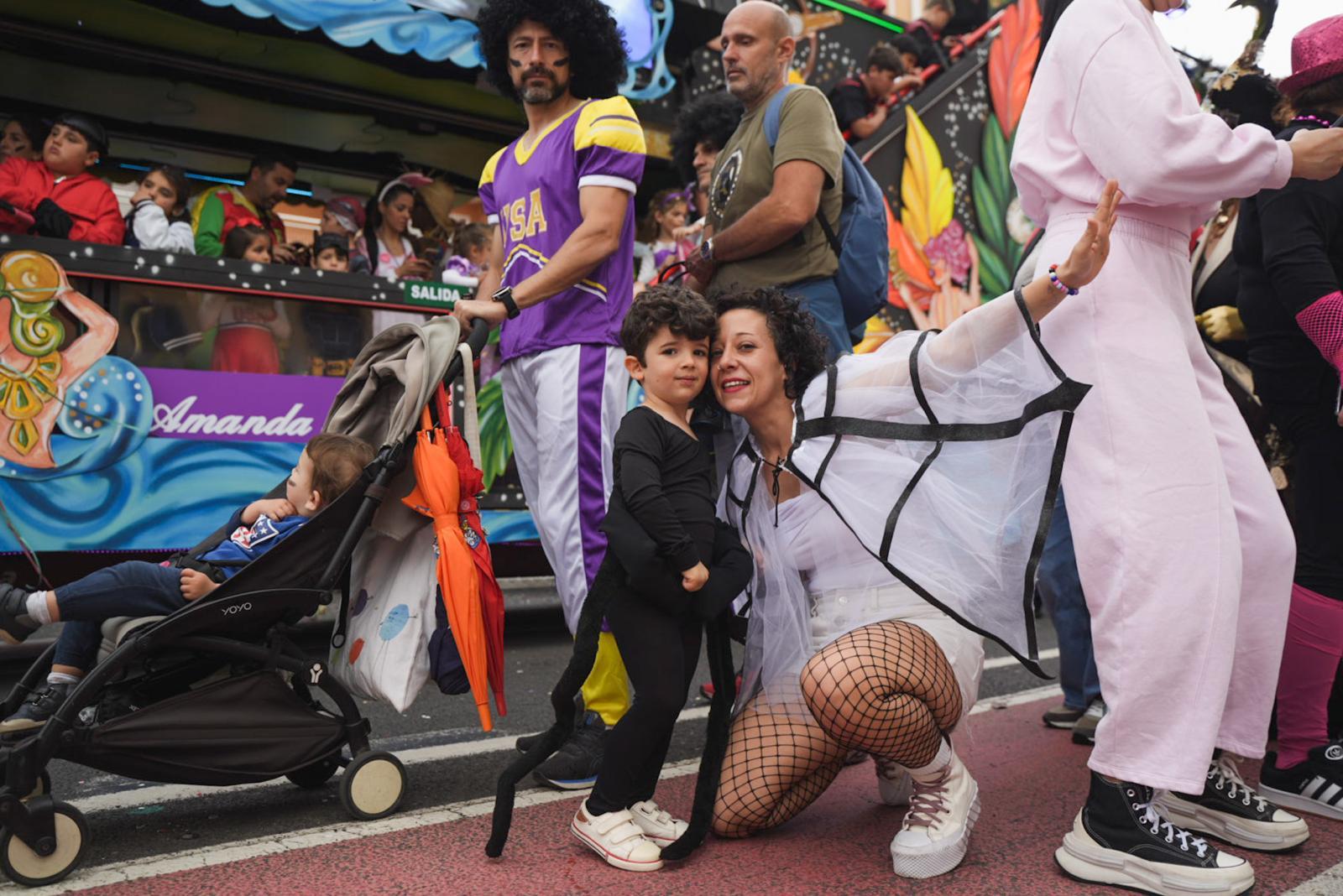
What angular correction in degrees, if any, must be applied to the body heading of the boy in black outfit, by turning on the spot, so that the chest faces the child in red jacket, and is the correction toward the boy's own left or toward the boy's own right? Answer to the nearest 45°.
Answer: approximately 180°

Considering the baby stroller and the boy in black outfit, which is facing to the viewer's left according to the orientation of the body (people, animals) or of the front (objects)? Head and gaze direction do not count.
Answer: the baby stroller

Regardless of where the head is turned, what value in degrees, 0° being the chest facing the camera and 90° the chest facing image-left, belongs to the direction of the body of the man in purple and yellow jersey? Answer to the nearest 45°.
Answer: approximately 45°

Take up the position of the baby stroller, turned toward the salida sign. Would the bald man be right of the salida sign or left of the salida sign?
right

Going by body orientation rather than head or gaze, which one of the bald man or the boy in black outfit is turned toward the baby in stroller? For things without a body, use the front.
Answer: the bald man

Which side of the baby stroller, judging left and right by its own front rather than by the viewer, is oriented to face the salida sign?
right

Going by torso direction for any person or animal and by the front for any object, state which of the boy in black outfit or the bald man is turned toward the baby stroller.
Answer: the bald man

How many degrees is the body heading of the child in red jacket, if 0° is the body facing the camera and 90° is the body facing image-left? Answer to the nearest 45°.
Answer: approximately 45°

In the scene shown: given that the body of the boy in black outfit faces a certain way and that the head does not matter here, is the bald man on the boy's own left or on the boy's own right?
on the boy's own left

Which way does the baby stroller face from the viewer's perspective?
to the viewer's left

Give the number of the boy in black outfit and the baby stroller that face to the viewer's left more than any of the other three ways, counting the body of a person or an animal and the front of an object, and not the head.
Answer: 1
